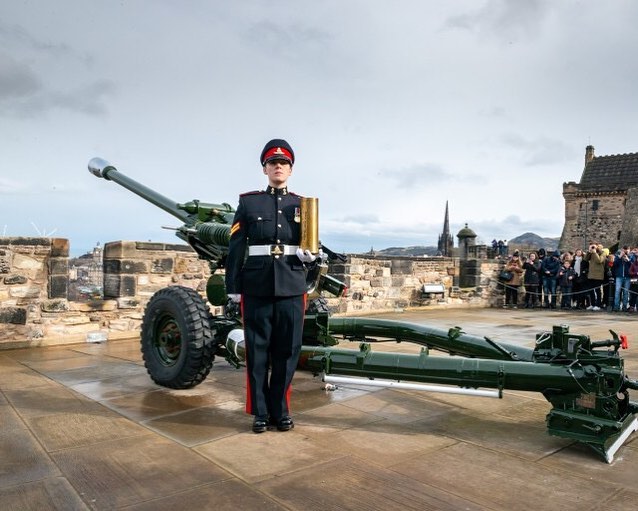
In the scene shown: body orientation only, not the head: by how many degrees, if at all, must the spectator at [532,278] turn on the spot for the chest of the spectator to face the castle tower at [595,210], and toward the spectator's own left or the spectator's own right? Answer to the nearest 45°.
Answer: approximately 135° to the spectator's own right

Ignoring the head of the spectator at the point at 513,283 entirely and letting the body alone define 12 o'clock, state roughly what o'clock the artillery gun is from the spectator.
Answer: The artillery gun is roughly at 12 o'clock from the spectator.

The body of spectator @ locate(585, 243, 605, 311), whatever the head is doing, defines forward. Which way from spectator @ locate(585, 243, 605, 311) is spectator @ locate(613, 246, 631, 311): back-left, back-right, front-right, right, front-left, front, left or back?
left

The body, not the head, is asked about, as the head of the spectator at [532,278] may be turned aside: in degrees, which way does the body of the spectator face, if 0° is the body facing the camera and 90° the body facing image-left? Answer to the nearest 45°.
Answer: approximately 45°

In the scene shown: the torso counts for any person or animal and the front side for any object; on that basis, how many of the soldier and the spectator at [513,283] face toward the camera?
2

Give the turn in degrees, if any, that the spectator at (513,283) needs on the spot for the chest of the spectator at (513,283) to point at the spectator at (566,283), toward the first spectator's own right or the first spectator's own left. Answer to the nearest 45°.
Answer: approximately 90° to the first spectator's own left

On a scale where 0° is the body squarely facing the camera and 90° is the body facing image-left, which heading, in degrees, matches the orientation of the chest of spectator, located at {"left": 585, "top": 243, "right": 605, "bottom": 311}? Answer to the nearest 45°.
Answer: approximately 45°

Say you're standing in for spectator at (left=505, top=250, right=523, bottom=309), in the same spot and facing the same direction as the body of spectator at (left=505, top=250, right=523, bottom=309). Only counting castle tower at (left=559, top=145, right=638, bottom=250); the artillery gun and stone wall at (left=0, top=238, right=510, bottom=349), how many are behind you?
1

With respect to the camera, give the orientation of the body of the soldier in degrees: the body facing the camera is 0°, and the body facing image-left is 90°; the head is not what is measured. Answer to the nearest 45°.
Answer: approximately 0°
